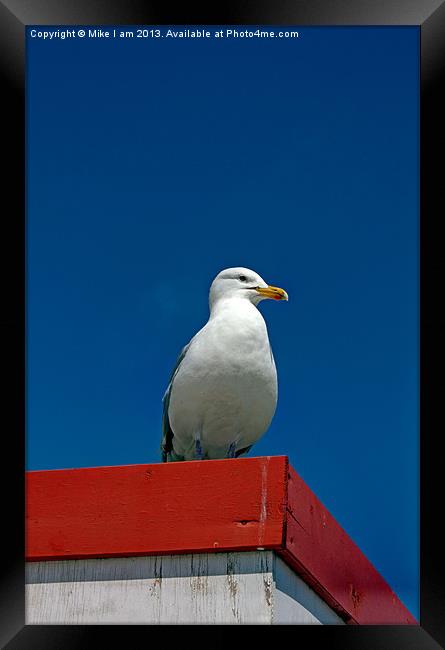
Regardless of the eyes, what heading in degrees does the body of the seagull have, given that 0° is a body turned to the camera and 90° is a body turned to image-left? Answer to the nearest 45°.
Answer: approximately 315°
